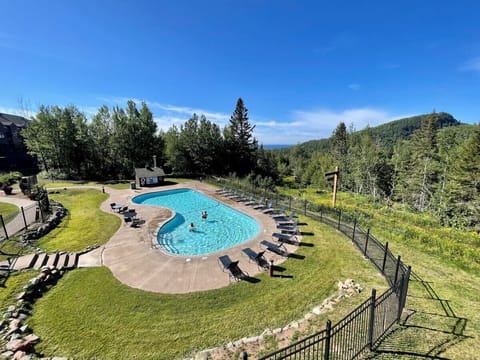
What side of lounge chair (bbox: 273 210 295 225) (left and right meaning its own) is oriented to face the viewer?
left

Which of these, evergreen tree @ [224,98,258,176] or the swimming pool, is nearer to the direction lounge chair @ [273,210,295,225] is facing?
the swimming pool

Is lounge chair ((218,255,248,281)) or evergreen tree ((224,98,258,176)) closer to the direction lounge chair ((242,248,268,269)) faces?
the evergreen tree

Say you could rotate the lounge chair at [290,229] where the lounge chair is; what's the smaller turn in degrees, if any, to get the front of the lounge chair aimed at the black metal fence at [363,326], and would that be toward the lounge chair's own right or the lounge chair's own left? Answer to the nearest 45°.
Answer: approximately 90° to the lounge chair's own left

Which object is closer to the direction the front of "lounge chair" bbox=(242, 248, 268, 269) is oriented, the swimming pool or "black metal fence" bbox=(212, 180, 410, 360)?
the swimming pool

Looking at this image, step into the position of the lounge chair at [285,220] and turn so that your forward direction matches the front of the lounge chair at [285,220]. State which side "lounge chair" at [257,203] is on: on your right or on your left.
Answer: on your right

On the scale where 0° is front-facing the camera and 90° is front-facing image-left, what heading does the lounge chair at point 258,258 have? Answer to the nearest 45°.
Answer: approximately 135°

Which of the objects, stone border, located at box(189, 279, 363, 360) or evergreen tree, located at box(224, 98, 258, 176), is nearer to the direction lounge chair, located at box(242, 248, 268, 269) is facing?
the evergreen tree

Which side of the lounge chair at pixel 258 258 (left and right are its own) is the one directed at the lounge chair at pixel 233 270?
left

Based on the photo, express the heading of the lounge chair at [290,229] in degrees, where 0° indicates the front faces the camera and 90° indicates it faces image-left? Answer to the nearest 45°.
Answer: approximately 90°

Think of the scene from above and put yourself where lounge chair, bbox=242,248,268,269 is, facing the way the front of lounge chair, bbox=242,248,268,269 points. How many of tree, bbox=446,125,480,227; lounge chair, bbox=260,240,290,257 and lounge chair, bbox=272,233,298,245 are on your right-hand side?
3

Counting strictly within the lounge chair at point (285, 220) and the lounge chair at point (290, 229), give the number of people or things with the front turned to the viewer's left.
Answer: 2

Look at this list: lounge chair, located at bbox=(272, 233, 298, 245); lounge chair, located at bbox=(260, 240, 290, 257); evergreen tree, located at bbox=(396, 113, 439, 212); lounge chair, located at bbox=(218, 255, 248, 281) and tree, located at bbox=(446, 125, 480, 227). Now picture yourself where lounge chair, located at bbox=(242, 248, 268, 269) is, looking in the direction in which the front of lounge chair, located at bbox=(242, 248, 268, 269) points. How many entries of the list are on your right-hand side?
4
